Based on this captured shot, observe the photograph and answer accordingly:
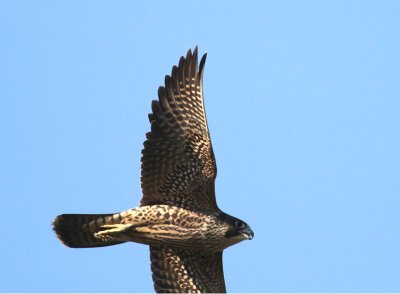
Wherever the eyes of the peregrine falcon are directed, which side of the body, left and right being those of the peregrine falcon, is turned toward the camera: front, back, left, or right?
right
